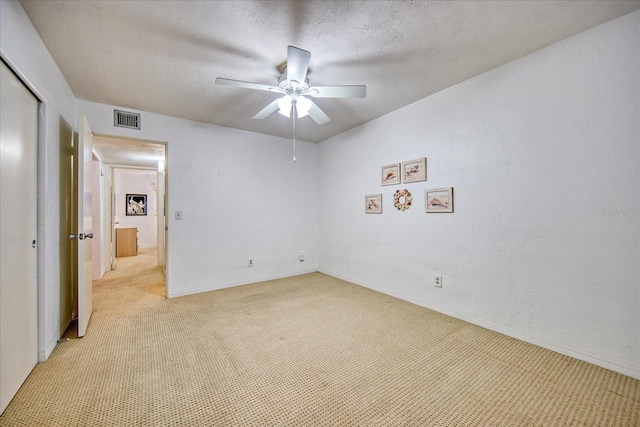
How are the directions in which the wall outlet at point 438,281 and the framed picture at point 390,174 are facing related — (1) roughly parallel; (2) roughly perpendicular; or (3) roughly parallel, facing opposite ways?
roughly parallel

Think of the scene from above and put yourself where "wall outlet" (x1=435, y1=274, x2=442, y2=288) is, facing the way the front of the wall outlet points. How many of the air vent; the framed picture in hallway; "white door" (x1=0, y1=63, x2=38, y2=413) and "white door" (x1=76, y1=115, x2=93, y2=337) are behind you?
0

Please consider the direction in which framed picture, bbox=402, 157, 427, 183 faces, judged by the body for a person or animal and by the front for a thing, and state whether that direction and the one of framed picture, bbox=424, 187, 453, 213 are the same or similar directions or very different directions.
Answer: same or similar directions

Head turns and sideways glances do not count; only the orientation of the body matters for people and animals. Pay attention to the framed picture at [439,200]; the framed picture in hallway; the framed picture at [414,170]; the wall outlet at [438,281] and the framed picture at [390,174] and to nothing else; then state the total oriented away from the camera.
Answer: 0

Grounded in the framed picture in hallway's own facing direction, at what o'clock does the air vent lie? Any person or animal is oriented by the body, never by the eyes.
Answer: The air vent is roughly at 12 o'clock from the framed picture in hallway.

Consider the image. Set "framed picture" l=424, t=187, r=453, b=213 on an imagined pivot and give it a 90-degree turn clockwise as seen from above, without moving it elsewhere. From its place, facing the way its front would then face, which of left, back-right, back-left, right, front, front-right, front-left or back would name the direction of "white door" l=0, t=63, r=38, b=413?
left

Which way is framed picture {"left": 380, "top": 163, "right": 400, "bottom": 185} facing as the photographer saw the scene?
facing the viewer and to the left of the viewer

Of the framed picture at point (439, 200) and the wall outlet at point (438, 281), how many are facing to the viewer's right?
0

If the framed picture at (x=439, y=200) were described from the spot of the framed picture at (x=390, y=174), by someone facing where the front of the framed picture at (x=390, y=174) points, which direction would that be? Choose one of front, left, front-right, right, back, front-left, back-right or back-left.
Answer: left

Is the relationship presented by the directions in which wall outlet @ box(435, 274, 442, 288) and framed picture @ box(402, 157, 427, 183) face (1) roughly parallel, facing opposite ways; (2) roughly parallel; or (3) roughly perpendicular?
roughly parallel

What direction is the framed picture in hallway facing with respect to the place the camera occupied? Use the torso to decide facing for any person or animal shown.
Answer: facing the viewer

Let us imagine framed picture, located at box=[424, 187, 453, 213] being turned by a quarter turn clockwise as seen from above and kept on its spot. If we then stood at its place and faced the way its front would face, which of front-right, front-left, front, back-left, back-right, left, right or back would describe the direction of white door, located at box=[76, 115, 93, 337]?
left

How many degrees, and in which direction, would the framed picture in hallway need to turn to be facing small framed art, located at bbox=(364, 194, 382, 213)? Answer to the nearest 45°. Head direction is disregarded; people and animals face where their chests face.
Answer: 0° — it already faces it

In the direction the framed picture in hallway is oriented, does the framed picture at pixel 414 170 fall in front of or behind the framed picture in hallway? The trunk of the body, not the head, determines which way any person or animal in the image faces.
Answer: in front

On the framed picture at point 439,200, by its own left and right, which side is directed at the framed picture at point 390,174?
right

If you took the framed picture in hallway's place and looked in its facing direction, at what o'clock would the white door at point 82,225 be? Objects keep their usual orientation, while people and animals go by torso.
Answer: The white door is roughly at 12 o'clock from the framed picture in hallway.

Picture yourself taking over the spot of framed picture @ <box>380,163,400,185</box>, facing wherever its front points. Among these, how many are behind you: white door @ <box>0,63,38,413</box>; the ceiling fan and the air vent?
0

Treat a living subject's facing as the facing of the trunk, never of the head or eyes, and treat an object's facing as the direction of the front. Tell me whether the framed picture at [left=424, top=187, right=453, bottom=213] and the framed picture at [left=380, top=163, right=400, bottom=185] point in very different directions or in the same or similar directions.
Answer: same or similar directions

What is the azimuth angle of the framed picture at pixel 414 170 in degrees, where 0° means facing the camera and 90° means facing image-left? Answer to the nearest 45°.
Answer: approximately 45°

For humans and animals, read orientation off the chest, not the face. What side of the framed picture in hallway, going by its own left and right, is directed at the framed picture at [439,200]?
front
